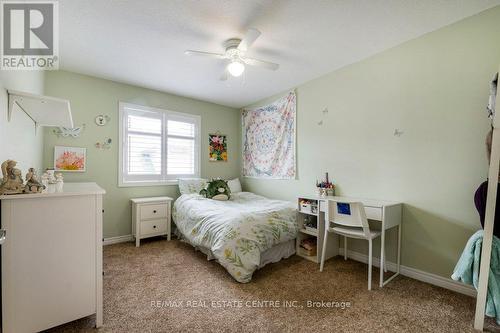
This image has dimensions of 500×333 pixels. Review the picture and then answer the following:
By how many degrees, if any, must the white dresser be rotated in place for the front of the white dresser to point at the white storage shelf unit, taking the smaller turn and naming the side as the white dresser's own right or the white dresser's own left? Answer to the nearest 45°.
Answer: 0° — it already faces it

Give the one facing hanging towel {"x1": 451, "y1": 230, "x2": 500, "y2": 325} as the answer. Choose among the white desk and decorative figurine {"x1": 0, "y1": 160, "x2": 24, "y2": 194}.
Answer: the decorative figurine

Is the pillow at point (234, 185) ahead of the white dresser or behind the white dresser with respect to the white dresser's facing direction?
ahead

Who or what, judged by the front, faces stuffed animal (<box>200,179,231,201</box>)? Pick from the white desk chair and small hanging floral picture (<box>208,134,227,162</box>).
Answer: the small hanging floral picture

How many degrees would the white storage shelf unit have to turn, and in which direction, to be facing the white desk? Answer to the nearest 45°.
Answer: approximately 90° to its left

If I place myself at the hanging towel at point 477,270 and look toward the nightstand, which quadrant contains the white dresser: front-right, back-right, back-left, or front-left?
front-left

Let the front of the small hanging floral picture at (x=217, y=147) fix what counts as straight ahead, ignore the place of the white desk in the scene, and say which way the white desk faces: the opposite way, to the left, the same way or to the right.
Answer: to the right

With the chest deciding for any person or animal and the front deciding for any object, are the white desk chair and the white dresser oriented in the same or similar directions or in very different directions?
same or similar directions

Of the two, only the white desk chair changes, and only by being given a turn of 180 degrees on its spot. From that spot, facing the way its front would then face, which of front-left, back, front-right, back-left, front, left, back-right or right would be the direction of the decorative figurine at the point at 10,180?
front

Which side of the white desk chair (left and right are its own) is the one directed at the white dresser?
back

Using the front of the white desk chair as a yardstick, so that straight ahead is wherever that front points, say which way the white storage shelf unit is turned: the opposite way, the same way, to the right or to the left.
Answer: the opposite way

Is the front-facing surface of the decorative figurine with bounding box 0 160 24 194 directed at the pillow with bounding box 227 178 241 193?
no

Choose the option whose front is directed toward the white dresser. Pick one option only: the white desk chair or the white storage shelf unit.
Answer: the white storage shelf unit

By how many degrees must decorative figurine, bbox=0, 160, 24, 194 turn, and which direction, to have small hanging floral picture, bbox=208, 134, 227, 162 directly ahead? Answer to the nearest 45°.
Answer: approximately 90° to its left

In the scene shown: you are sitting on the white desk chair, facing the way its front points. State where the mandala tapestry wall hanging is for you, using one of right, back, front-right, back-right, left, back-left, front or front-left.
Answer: left

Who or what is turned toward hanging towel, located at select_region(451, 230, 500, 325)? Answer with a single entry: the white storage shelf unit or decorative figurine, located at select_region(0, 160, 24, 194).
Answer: the decorative figurine

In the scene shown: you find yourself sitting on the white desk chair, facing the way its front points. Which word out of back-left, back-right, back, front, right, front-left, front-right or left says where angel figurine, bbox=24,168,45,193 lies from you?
back
